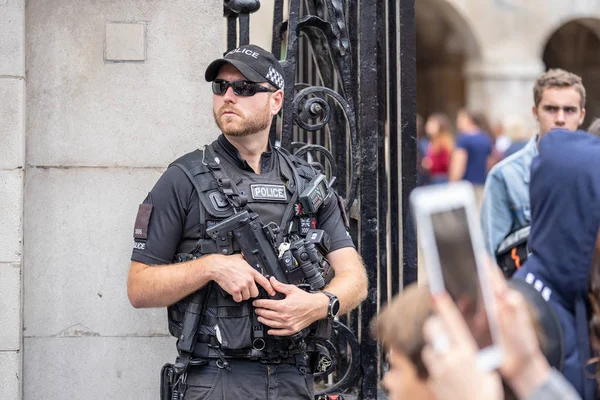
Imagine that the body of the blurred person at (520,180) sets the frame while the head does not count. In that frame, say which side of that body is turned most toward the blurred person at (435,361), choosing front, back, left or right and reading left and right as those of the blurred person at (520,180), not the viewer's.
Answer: front

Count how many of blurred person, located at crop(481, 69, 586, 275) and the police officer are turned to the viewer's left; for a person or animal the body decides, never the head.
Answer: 0

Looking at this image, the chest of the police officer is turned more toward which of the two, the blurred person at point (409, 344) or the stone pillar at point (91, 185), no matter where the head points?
the blurred person

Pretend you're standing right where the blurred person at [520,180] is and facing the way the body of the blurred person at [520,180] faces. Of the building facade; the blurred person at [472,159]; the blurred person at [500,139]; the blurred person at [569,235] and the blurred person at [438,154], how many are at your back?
4

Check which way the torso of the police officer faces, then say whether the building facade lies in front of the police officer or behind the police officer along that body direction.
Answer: behind

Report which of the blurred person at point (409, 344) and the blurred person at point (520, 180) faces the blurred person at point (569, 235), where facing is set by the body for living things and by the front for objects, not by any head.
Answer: the blurred person at point (520, 180)

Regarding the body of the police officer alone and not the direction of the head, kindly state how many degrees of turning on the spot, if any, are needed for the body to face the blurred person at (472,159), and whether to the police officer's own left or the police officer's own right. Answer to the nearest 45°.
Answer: approximately 180°

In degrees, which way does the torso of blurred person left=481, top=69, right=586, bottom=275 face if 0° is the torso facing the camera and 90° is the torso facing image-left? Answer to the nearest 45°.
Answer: approximately 0°
